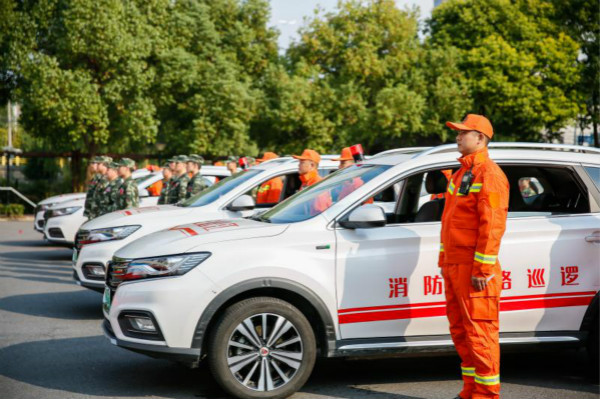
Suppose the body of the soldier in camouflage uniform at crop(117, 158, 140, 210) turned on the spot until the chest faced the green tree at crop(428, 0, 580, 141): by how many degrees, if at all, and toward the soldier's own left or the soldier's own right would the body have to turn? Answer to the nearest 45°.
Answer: approximately 135° to the soldier's own right

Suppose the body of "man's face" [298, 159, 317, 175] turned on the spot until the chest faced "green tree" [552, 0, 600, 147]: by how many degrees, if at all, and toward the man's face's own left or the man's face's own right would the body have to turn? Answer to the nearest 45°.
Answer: approximately 135° to the man's face's own right

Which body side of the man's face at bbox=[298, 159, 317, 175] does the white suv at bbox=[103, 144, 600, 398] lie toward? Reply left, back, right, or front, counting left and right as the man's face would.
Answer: left

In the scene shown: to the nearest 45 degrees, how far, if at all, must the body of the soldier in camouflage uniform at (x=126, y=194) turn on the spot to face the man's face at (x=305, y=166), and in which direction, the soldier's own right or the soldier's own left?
approximately 135° to the soldier's own left

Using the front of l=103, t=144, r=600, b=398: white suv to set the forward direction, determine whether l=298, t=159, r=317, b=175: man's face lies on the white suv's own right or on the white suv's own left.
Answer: on the white suv's own right

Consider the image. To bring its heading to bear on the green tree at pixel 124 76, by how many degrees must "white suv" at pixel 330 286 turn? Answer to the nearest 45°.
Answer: approximately 90° to its right

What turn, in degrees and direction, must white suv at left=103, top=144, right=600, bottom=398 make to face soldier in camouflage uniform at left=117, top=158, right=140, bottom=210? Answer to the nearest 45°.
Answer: approximately 45° to its right

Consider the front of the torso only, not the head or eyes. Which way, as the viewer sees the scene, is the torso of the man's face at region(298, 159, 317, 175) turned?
to the viewer's left

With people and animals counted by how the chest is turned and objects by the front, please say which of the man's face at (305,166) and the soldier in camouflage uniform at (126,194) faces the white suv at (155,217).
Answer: the man's face
